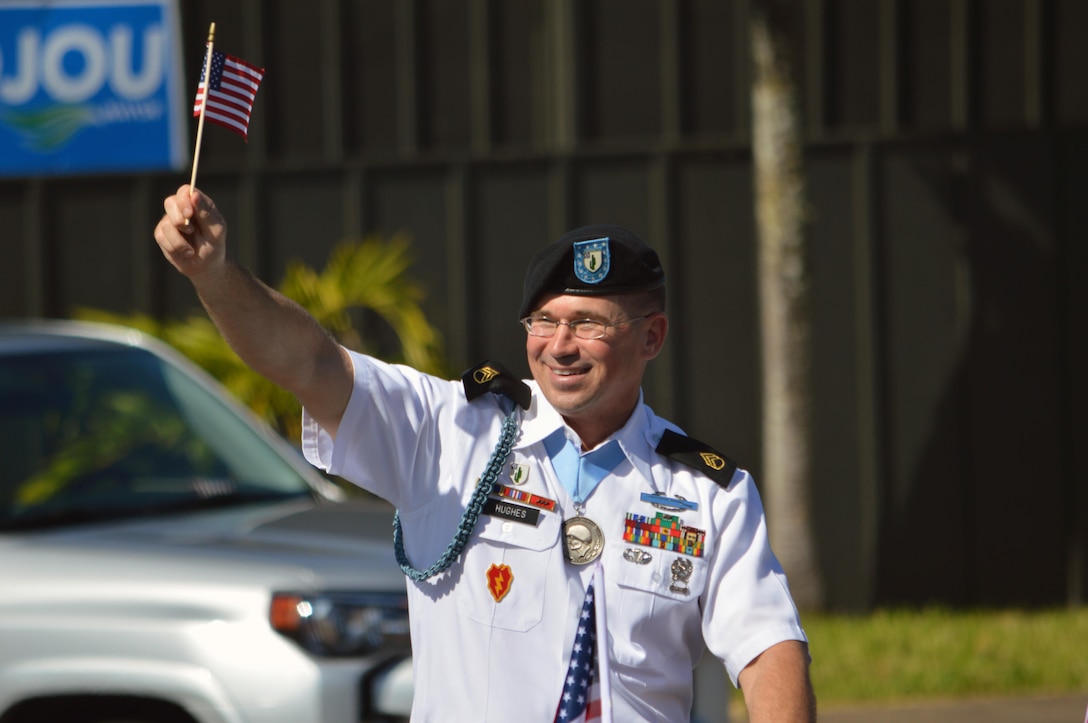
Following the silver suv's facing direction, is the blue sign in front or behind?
behind

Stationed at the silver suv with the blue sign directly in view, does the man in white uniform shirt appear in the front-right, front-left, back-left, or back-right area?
back-right

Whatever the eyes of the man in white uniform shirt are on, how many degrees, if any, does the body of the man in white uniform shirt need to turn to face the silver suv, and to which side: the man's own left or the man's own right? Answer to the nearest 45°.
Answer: approximately 135° to the man's own right

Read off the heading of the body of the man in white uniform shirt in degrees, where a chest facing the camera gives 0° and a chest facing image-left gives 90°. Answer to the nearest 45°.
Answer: approximately 0°

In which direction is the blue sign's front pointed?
toward the camera

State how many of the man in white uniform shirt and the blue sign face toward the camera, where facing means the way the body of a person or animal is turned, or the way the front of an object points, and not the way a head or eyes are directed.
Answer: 2

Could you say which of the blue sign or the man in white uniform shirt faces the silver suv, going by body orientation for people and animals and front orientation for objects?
the blue sign

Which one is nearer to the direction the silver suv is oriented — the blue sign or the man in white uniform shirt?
the man in white uniform shirt

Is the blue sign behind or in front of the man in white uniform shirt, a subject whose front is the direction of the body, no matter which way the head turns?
behind

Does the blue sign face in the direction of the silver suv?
yes

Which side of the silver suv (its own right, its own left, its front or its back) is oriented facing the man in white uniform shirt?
front

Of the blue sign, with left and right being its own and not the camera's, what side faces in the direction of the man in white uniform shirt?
front

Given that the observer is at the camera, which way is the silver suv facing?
facing the viewer and to the right of the viewer
